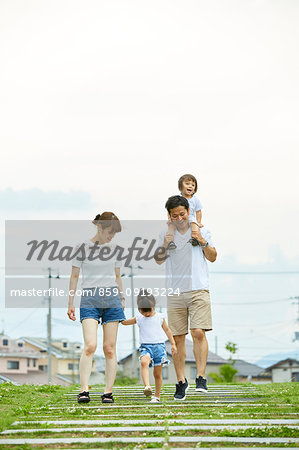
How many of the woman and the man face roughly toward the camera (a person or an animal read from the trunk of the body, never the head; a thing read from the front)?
2

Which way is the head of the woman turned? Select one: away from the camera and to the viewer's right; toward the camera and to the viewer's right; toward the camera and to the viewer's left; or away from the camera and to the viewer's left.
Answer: toward the camera and to the viewer's right

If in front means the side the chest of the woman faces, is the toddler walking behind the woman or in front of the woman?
behind

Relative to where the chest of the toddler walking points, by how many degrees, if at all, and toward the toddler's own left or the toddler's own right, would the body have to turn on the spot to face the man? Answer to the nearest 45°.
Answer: approximately 45° to the toddler's own left

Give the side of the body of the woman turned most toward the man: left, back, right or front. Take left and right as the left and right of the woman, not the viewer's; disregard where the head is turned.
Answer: left

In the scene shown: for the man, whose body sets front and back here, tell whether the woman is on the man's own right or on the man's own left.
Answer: on the man's own right

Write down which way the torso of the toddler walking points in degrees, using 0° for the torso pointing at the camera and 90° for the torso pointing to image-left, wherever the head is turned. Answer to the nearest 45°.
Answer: approximately 0°

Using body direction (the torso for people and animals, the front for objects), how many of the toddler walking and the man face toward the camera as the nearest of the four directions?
2
